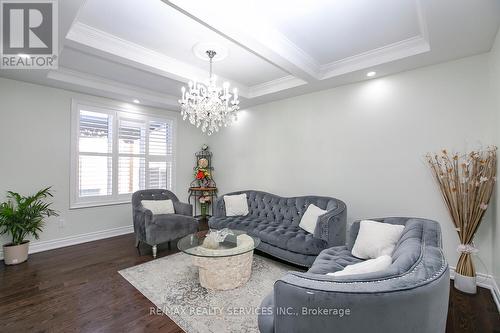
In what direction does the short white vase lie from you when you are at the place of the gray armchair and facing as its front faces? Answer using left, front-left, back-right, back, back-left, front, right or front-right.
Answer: front

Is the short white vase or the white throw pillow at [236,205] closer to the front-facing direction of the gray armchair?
the short white vase

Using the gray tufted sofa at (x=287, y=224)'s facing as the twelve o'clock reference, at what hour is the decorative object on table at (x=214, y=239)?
The decorative object on table is roughly at 12 o'clock from the gray tufted sofa.

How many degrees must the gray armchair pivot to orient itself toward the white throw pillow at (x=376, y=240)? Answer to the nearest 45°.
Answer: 0° — it already faces it

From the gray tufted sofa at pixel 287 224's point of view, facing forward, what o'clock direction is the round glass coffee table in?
The round glass coffee table is roughly at 12 o'clock from the gray tufted sofa.

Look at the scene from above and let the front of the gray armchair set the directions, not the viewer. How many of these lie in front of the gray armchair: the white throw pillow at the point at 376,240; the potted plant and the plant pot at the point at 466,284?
2

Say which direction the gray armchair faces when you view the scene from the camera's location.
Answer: facing the viewer and to the right of the viewer

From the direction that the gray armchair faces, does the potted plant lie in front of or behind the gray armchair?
behind

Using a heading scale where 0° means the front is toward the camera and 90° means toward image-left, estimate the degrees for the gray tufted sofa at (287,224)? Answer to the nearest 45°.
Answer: approximately 45°

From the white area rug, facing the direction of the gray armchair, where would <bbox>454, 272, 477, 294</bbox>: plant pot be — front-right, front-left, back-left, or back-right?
back-right

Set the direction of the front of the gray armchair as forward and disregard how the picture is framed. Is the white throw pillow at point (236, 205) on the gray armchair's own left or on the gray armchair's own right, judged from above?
on the gray armchair's own left

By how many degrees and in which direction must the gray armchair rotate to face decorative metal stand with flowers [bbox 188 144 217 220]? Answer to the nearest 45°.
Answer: approximately 90° to its left

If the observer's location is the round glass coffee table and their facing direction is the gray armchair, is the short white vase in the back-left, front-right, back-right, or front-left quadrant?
back-right

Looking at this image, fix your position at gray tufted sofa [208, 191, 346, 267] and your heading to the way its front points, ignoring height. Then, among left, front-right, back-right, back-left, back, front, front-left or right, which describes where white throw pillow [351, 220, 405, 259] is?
left

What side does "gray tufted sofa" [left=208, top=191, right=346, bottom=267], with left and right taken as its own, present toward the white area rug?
front

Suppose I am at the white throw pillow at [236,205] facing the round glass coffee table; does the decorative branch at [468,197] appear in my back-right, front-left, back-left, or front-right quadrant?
front-left

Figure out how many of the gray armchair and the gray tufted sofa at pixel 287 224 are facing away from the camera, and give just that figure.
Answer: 0
